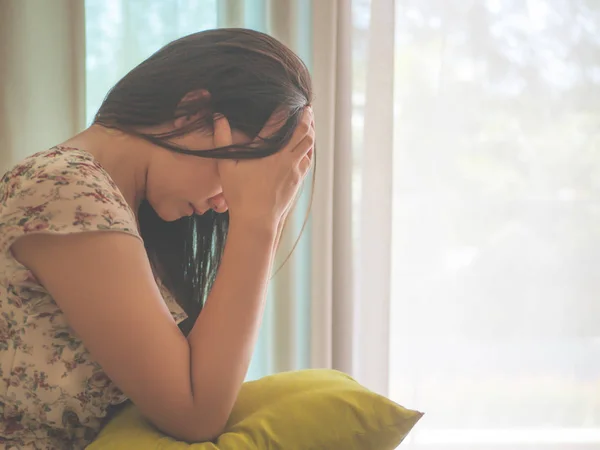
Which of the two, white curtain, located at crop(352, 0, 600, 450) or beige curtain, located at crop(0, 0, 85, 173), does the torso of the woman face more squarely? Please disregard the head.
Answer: the white curtain

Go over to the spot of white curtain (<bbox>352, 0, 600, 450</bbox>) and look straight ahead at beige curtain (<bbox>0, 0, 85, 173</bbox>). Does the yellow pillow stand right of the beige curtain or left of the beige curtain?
left

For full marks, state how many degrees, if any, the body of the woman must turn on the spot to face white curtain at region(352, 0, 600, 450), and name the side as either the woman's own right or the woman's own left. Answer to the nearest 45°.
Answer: approximately 45° to the woman's own left

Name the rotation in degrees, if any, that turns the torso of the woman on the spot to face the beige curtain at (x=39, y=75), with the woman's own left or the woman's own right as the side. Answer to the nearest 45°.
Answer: approximately 90° to the woman's own left

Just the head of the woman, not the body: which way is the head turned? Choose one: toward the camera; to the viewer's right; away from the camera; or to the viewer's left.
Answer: to the viewer's right

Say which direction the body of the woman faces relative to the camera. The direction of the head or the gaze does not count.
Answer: to the viewer's right
